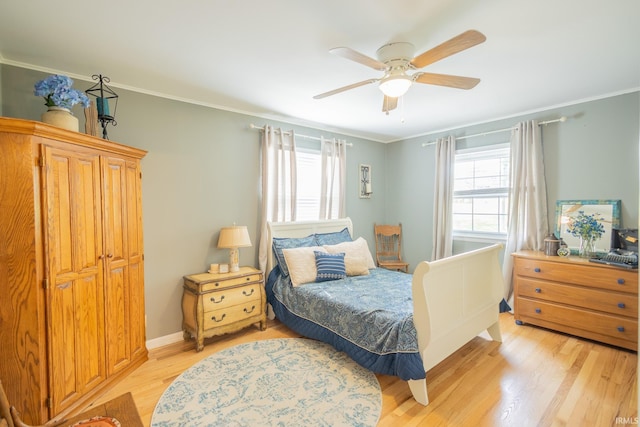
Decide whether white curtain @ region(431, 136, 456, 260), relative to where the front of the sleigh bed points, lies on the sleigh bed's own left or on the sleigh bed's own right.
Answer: on the sleigh bed's own left

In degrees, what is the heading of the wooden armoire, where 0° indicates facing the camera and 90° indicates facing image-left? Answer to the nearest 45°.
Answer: approximately 315°

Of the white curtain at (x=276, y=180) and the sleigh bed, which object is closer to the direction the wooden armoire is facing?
the sleigh bed

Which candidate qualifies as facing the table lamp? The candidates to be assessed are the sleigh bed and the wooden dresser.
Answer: the wooden dresser

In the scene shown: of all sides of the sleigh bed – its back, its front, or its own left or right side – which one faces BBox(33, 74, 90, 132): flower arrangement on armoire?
right

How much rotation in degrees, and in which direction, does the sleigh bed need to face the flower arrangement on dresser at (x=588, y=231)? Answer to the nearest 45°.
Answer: approximately 90° to its left

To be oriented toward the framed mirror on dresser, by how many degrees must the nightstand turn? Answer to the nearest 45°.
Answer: approximately 45° to its left

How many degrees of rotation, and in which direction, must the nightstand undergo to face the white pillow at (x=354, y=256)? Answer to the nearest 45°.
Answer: approximately 45° to its left

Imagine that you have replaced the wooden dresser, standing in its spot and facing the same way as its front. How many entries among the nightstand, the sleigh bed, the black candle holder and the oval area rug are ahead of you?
4

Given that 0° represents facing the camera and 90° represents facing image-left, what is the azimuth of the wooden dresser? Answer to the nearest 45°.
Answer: approximately 45°

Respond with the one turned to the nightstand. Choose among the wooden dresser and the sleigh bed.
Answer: the wooden dresser

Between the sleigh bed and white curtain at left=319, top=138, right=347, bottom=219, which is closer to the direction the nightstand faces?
the sleigh bed

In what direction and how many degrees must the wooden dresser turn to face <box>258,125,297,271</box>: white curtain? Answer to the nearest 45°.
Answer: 0° — it already faces it
